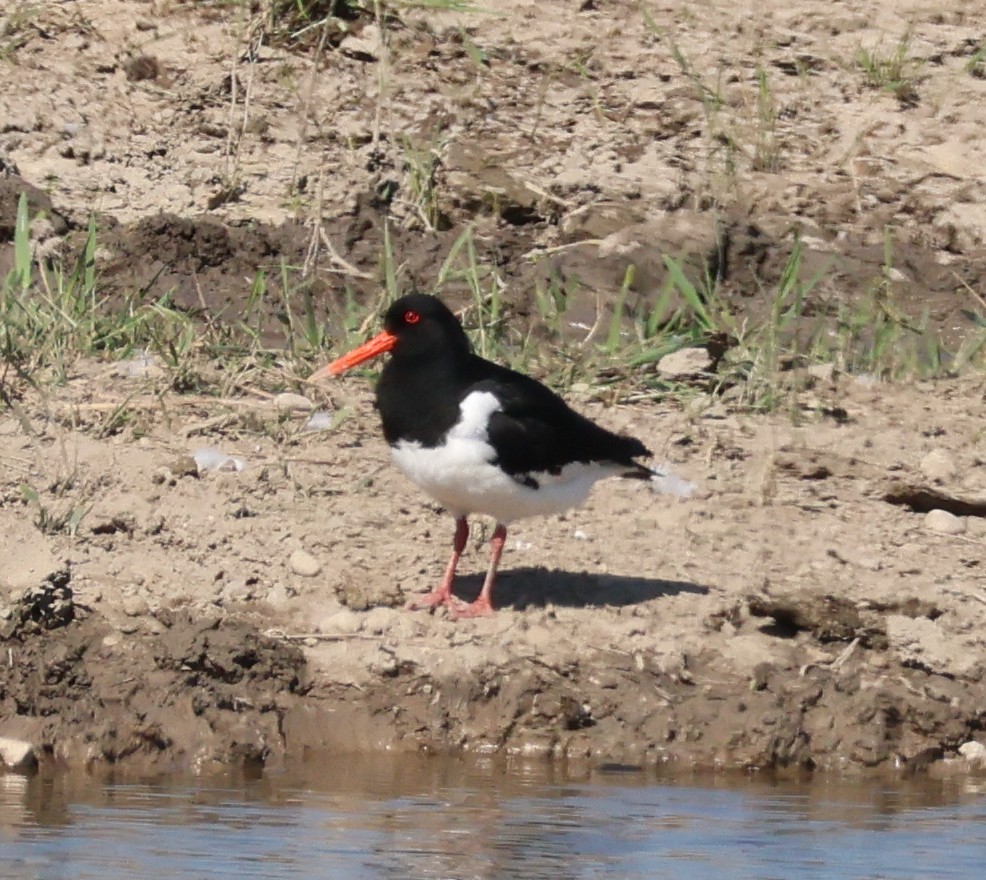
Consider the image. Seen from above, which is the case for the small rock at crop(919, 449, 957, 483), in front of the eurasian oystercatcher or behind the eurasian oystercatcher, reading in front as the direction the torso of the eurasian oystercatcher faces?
behind

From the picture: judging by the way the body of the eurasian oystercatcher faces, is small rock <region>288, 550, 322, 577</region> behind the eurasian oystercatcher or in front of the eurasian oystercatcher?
in front

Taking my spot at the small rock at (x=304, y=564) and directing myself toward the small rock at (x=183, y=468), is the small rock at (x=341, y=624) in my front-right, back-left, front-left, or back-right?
back-left

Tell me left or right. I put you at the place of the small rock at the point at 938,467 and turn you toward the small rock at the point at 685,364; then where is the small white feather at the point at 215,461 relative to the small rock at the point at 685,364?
left

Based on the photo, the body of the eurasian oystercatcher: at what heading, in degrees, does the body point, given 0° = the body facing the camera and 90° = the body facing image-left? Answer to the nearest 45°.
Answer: approximately 90°

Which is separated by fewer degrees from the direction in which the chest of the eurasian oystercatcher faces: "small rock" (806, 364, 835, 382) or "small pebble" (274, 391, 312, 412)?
the small pebble

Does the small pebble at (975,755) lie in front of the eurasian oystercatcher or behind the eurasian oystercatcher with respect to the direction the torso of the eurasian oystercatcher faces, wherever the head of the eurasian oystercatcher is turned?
behind

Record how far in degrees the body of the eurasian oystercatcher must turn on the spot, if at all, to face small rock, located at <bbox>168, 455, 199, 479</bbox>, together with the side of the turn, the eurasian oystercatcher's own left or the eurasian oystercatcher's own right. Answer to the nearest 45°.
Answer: approximately 45° to the eurasian oystercatcher's own right

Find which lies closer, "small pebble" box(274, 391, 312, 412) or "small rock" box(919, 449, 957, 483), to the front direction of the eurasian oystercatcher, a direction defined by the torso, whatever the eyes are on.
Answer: the small pebble

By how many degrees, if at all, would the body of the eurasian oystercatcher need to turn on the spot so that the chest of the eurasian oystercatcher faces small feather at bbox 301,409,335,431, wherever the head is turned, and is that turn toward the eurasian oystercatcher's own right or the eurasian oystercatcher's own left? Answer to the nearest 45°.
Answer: approximately 45° to the eurasian oystercatcher's own right

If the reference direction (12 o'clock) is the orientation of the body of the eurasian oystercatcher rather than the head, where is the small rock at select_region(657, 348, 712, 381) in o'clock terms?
The small rock is roughly at 4 o'clock from the eurasian oystercatcher.

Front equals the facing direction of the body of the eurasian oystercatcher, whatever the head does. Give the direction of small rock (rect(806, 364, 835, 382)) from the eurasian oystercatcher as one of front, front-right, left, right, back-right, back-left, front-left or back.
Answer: back-right
